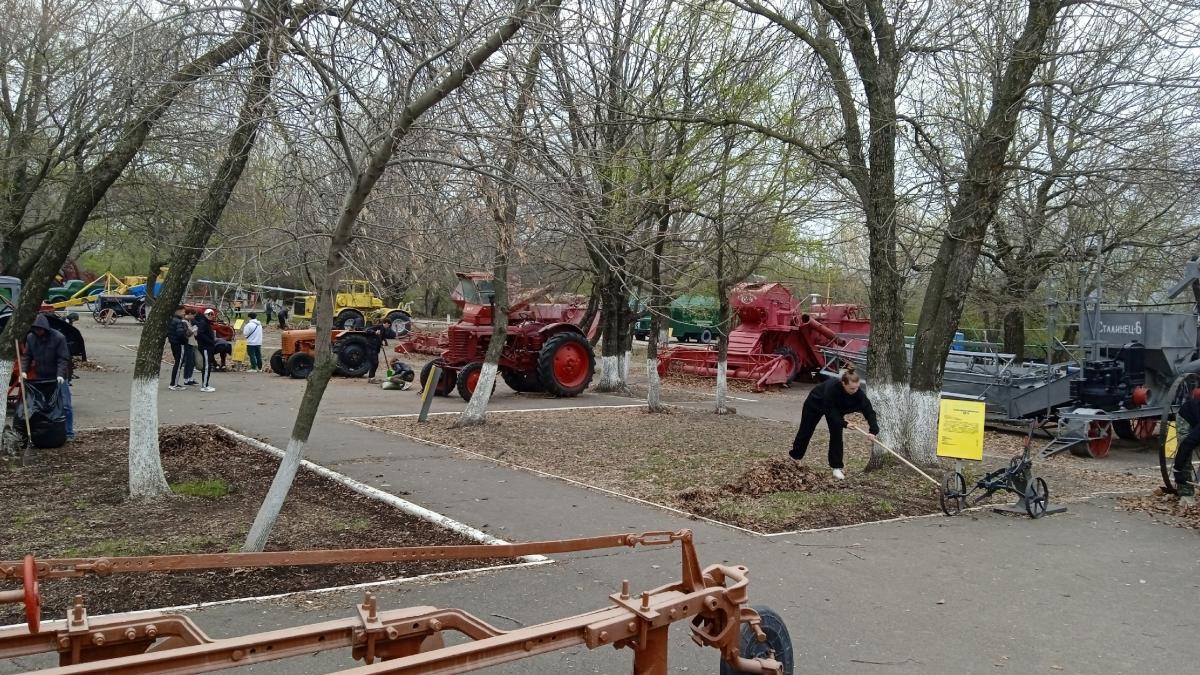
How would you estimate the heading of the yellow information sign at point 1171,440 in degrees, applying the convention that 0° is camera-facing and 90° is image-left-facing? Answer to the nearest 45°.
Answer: approximately 0°

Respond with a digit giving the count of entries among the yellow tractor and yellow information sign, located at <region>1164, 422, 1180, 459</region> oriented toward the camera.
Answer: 1

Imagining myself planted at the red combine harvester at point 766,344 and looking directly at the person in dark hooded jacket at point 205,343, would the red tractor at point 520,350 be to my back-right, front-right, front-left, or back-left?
front-left

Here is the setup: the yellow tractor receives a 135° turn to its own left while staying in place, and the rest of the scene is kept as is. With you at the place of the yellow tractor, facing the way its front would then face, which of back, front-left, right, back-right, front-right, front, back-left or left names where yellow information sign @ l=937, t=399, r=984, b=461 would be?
front-right

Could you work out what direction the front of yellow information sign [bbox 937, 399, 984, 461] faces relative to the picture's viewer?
facing the viewer

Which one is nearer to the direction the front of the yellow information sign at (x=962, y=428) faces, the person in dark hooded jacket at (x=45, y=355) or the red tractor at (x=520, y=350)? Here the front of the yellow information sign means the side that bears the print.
the person in dark hooded jacket

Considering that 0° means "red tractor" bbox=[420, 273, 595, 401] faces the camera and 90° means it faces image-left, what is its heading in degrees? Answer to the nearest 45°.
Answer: approximately 45°

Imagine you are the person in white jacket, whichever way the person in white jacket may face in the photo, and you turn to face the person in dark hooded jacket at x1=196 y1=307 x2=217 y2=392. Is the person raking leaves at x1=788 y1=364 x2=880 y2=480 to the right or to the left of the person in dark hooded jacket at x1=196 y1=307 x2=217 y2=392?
left

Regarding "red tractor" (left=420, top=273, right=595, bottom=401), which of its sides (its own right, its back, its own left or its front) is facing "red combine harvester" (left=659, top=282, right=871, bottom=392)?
back

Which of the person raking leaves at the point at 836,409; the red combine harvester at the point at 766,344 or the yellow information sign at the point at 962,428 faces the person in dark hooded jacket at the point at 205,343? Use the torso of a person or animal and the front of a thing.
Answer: the red combine harvester

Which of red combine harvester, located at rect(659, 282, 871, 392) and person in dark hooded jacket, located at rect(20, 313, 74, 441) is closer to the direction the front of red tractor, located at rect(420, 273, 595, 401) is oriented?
the person in dark hooded jacket

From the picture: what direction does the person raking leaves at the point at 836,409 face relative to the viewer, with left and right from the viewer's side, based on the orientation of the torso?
facing the viewer and to the right of the viewer

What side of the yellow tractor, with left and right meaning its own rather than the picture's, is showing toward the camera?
left

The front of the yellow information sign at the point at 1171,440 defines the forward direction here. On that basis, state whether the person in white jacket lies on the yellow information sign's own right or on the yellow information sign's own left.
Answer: on the yellow information sign's own right
